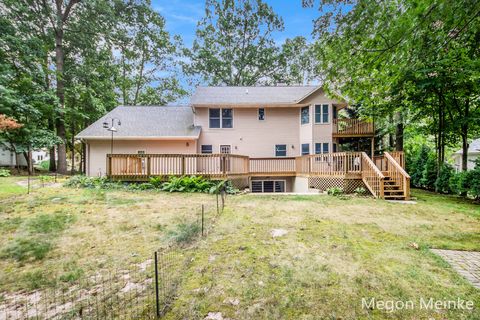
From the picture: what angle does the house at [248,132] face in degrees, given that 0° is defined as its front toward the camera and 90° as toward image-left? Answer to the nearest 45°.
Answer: approximately 180°

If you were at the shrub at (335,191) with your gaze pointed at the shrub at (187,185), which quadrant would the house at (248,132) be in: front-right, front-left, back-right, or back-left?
front-right

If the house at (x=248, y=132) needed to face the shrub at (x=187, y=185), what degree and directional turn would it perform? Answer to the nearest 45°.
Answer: approximately 135° to its left

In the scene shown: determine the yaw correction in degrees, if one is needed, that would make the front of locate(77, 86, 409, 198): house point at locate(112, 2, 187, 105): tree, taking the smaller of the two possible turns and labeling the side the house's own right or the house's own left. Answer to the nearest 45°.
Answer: approximately 45° to the house's own left

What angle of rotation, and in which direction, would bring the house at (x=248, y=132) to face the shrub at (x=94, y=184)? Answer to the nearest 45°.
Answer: approximately 135° to its left

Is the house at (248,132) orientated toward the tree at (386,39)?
no

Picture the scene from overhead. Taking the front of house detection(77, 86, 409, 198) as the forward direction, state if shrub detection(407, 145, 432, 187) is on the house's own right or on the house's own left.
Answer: on the house's own right

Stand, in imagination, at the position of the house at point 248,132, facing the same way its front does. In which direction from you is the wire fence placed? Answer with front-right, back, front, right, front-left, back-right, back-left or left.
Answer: back

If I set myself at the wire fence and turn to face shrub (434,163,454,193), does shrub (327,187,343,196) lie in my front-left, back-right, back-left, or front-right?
front-left

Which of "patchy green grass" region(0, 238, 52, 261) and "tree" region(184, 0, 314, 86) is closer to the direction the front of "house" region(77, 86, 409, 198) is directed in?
the tree

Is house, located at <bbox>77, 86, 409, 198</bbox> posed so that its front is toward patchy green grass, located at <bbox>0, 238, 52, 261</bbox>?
no

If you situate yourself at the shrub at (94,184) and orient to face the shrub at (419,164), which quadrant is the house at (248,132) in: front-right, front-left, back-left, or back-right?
front-left

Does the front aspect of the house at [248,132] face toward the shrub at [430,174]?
no
